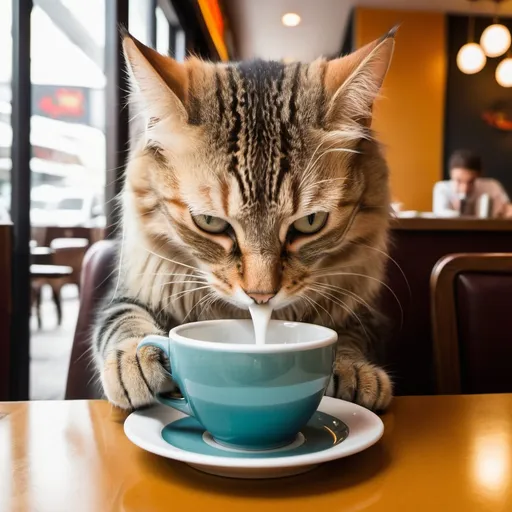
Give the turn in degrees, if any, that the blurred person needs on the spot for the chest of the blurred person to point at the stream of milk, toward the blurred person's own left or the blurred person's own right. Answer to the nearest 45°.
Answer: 0° — they already face it

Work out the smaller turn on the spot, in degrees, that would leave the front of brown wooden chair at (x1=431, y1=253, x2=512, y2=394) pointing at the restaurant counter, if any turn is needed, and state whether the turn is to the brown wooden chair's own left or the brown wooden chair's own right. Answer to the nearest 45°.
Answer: approximately 180°

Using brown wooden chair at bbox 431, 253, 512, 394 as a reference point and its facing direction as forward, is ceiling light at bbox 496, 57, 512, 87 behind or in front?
behind

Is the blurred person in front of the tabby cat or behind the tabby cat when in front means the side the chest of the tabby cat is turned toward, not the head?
behind

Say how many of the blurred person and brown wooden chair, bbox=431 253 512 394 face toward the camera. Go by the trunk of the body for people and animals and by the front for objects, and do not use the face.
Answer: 2

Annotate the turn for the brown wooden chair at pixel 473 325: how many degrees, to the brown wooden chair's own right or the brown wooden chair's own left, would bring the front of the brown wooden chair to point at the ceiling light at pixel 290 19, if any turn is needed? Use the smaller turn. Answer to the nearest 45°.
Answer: approximately 180°

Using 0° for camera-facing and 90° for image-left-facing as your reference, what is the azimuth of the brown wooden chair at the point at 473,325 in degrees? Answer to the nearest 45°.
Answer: approximately 0°

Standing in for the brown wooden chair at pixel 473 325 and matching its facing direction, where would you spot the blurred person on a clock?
The blurred person is roughly at 6 o'clock from the brown wooden chair.

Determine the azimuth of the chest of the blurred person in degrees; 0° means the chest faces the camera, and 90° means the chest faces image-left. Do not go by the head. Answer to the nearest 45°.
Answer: approximately 0°
